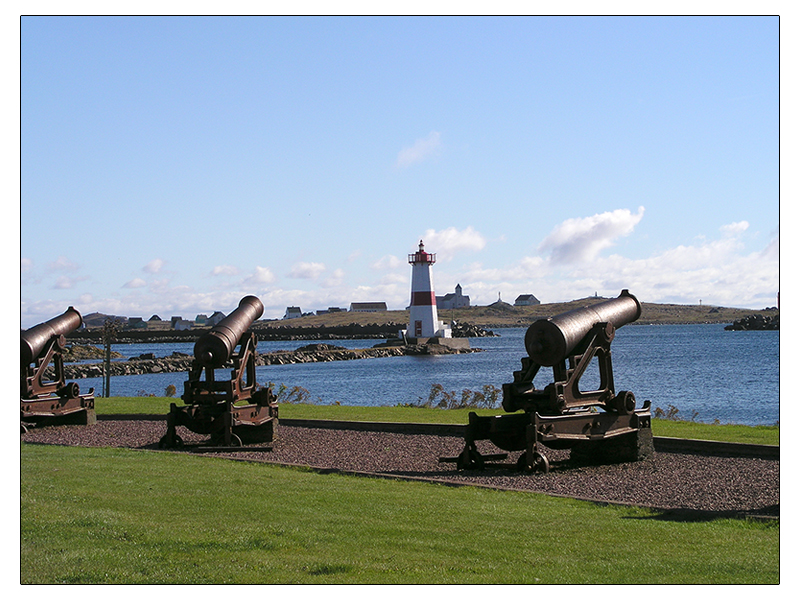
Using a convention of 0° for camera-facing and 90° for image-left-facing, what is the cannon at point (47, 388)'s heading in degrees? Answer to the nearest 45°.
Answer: approximately 225°
